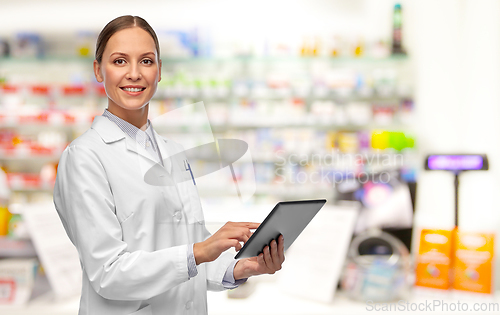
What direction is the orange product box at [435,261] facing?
toward the camera

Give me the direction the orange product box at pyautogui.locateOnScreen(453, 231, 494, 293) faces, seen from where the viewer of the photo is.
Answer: facing the viewer

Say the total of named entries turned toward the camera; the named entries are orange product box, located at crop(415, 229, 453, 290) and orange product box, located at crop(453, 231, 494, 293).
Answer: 2

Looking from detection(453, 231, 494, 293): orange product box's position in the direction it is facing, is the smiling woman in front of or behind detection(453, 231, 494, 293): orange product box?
in front

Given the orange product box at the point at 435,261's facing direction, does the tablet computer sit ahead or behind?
ahead
